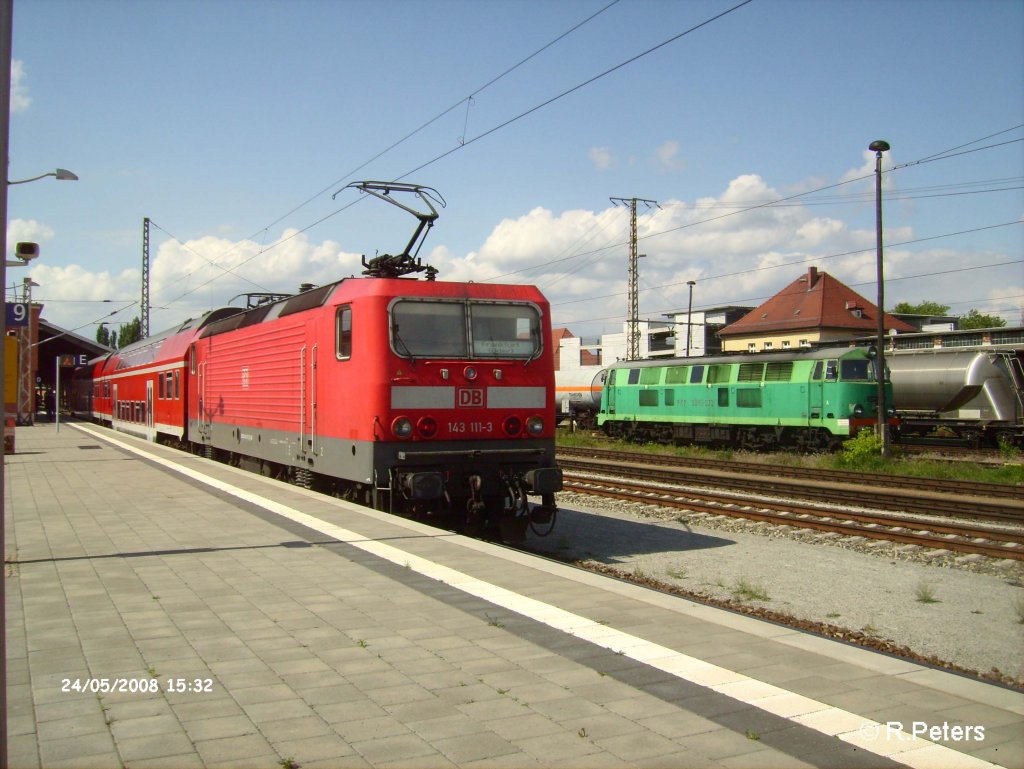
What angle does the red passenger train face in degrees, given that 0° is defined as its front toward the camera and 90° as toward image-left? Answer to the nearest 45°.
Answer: approximately 315°

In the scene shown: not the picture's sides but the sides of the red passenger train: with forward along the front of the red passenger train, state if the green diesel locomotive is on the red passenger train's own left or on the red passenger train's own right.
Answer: on the red passenger train's own left

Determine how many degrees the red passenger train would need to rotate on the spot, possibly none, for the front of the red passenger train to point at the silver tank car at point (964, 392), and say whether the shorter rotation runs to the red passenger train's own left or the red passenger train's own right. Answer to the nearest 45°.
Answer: approximately 90° to the red passenger train's own left

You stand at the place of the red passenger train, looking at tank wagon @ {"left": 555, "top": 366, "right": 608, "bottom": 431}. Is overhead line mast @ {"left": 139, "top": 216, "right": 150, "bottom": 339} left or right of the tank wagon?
left

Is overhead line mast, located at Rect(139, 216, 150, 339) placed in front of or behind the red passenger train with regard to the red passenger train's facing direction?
behind

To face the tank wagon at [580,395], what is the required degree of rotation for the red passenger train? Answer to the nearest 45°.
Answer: approximately 135° to its left
